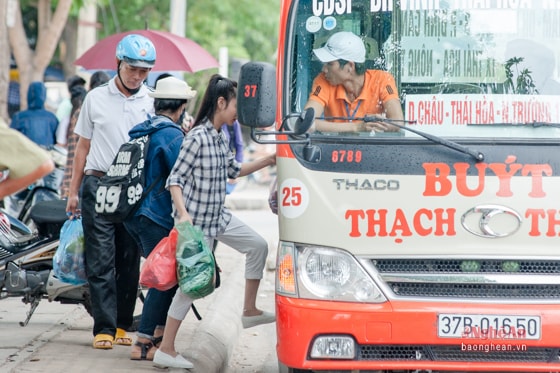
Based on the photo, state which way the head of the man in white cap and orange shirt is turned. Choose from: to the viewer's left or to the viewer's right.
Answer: to the viewer's left

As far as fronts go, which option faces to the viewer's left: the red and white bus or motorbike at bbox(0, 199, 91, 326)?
the motorbike

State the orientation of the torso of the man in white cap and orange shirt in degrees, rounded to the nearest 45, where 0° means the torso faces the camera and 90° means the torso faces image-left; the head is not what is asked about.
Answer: approximately 0°

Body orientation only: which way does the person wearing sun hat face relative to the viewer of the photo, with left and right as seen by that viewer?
facing away from the viewer and to the right of the viewer

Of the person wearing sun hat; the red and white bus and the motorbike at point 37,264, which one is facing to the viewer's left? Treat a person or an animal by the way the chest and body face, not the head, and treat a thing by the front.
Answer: the motorbike

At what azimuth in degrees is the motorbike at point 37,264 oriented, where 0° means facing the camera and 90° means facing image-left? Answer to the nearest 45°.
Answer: approximately 90°

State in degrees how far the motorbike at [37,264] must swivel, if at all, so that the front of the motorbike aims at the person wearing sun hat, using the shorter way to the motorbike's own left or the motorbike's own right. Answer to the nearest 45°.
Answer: approximately 135° to the motorbike's own left

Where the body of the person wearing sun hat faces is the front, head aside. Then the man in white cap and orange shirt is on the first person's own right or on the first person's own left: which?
on the first person's own right

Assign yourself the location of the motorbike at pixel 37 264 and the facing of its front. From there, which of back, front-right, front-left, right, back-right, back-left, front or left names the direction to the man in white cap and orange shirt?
back-left

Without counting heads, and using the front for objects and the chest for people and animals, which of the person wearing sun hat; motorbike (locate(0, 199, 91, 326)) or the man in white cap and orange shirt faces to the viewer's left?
the motorbike

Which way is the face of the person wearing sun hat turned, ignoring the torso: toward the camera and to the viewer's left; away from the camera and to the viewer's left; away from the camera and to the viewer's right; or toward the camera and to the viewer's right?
away from the camera and to the viewer's right
